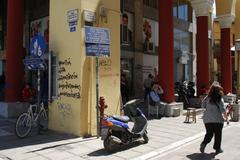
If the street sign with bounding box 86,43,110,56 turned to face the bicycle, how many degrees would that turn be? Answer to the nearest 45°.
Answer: approximately 90° to its right

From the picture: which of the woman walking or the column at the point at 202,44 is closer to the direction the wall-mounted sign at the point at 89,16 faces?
the woman walking

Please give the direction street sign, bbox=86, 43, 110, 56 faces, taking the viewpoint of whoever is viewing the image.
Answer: facing the viewer

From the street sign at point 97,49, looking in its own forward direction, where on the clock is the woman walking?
The woman walking is roughly at 10 o'clock from the street sign.

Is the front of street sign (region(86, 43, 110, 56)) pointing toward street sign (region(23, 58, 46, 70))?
no

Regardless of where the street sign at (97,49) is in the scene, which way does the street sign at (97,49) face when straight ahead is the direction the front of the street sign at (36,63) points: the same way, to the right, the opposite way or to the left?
the same way

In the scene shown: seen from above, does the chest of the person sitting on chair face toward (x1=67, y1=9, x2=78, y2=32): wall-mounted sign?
no

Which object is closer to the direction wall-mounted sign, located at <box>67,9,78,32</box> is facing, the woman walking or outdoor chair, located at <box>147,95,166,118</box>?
the woman walking

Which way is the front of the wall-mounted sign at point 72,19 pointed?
toward the camera

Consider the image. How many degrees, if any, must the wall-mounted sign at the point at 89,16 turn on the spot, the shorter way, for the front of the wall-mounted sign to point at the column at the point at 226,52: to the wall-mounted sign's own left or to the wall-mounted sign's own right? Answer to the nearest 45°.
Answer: approximately 135° to the wall-mounted sign's own left

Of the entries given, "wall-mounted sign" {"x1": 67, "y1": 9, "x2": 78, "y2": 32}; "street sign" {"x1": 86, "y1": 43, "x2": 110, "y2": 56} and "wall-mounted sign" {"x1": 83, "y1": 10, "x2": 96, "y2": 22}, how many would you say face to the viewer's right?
0

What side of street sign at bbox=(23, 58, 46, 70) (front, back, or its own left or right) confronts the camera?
front

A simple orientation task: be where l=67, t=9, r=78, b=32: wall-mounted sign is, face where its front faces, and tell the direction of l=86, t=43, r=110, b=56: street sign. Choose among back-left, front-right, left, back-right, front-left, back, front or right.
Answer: front-left

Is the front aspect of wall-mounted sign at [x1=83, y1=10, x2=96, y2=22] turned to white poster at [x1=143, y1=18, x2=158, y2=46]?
no

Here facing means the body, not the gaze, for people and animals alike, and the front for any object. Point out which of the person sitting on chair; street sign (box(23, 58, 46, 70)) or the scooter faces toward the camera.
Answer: the street sign
